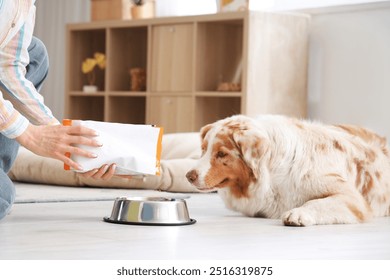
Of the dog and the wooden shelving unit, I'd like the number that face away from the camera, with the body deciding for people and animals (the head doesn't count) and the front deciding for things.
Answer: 0

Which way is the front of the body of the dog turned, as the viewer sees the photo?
to the viewer's left

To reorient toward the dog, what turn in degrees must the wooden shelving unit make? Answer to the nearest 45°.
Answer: approximately 45° to its left

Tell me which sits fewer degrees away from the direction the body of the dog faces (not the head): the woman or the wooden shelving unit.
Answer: the woman

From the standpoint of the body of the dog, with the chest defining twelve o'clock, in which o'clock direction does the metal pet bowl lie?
The metal pet bowl is roughly at 11 o'clock from the dog.

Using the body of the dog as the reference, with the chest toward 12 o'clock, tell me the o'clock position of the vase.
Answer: The vase is roughly at 2 o'clock from the dog.

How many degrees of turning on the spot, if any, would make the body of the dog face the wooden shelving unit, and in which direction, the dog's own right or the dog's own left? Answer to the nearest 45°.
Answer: approximately 90° to the dog's own right

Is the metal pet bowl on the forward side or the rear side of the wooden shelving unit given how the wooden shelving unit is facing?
on the forward side

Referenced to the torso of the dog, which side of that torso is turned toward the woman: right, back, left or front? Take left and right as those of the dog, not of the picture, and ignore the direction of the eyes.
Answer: front

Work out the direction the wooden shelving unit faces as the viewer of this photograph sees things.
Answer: facing the viewer and to the left of the viewer
